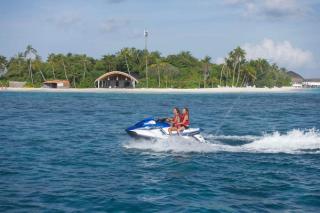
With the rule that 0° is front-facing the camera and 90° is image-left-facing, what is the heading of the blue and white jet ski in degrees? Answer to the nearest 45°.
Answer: approximately 90°
